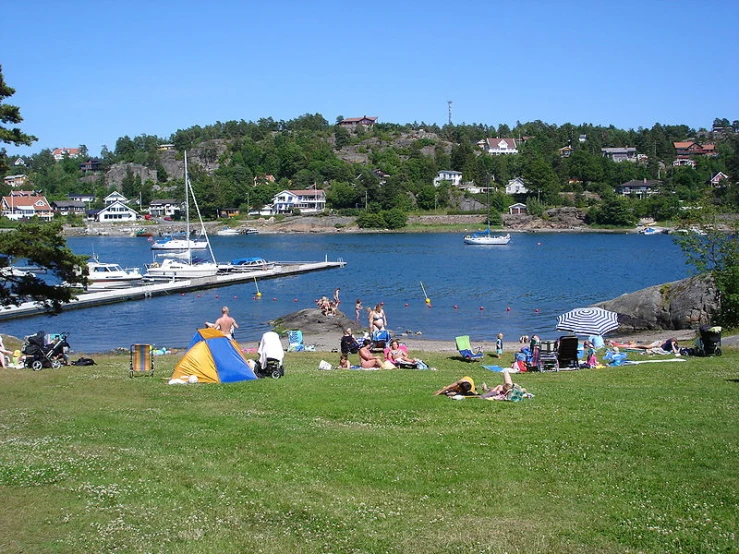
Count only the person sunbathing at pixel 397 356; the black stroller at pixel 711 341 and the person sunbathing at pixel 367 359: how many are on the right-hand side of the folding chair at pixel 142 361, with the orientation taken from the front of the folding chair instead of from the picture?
3

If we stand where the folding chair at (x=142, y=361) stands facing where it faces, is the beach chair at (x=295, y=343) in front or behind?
in front

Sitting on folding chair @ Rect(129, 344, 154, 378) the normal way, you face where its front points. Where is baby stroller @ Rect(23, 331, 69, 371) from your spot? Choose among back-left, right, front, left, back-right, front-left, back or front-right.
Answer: front-left

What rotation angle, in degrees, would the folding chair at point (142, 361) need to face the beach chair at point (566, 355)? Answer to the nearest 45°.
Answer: approximately 90° to its right

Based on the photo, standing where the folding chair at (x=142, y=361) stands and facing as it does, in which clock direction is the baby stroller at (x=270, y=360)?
The baby stroller is roughly at 4 o'clock from the folding chair.

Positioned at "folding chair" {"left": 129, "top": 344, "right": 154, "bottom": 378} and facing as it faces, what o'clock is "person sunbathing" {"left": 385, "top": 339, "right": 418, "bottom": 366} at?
The person sunbathing is roughly at 3 o'clock from the folding chair.

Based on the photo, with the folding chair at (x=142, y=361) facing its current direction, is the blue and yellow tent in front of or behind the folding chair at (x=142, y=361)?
behind

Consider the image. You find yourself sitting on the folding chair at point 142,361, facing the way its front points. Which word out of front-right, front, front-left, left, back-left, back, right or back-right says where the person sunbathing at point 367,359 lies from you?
right

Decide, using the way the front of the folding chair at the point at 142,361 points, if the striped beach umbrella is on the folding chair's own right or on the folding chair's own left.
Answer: on the folding chair's own right

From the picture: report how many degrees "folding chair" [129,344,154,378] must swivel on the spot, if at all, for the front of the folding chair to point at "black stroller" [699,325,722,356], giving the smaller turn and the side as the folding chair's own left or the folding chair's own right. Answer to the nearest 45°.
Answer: approximately 90° to the folding chair's own right

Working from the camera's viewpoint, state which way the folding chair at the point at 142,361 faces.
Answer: facing away from the viewer

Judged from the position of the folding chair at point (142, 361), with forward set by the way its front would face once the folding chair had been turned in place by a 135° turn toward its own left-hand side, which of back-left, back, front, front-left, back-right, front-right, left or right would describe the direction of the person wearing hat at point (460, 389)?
left

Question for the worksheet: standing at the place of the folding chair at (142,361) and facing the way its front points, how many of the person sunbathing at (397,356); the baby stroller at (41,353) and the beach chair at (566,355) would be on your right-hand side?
2

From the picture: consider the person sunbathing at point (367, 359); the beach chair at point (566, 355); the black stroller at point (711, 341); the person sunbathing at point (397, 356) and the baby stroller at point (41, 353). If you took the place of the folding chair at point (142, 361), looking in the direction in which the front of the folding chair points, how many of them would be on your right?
4

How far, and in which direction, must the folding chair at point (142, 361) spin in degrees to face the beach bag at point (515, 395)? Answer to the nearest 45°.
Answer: approximately 135° to its right
